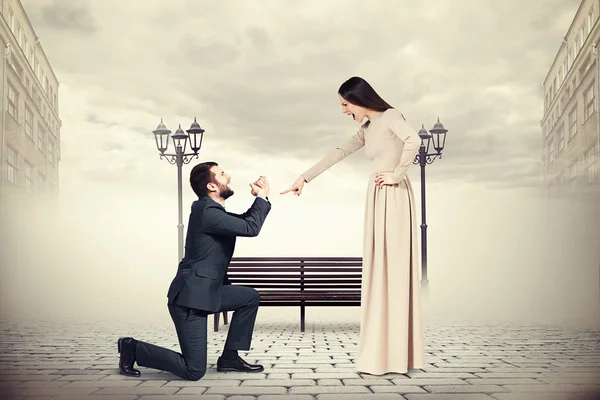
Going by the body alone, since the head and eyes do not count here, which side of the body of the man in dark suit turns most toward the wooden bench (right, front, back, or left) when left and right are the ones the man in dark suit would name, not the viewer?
left

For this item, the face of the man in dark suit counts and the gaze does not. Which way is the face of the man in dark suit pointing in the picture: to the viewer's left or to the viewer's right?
to the viewer's right

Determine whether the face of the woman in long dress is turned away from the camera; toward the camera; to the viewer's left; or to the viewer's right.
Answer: to the viewer's left

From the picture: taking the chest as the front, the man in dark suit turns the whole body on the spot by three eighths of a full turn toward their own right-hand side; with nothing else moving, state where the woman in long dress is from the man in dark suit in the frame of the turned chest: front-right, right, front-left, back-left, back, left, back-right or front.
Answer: back-left

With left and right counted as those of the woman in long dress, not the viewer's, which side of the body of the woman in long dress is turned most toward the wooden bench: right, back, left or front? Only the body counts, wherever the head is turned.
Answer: right

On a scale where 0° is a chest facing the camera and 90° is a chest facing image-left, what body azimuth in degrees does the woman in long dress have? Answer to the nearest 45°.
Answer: approximately 90°

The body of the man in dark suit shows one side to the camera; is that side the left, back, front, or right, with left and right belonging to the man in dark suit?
right
